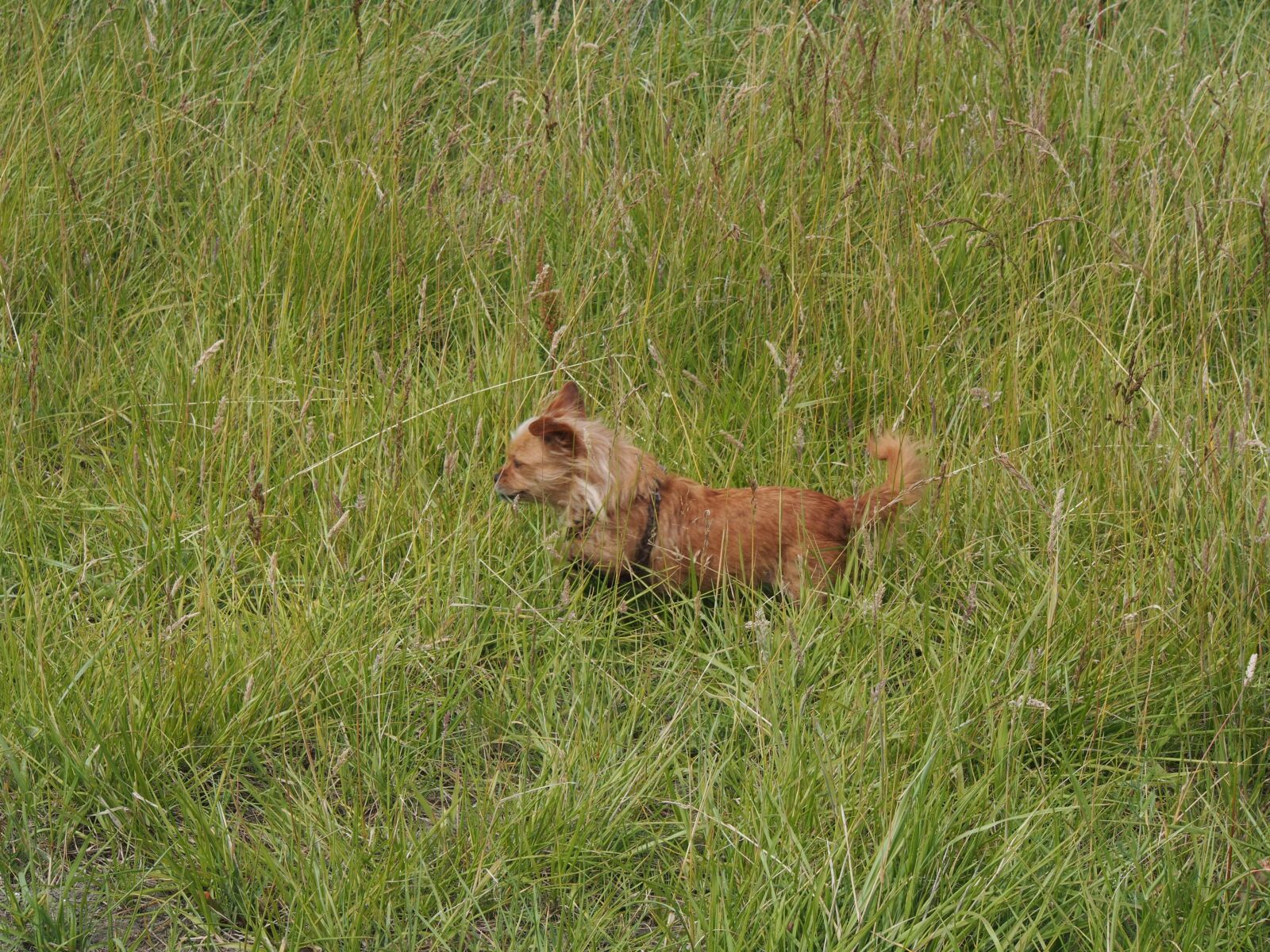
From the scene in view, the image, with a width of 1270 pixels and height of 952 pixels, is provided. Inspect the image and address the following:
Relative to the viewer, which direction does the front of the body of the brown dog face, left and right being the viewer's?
facing to the left of the viewer
